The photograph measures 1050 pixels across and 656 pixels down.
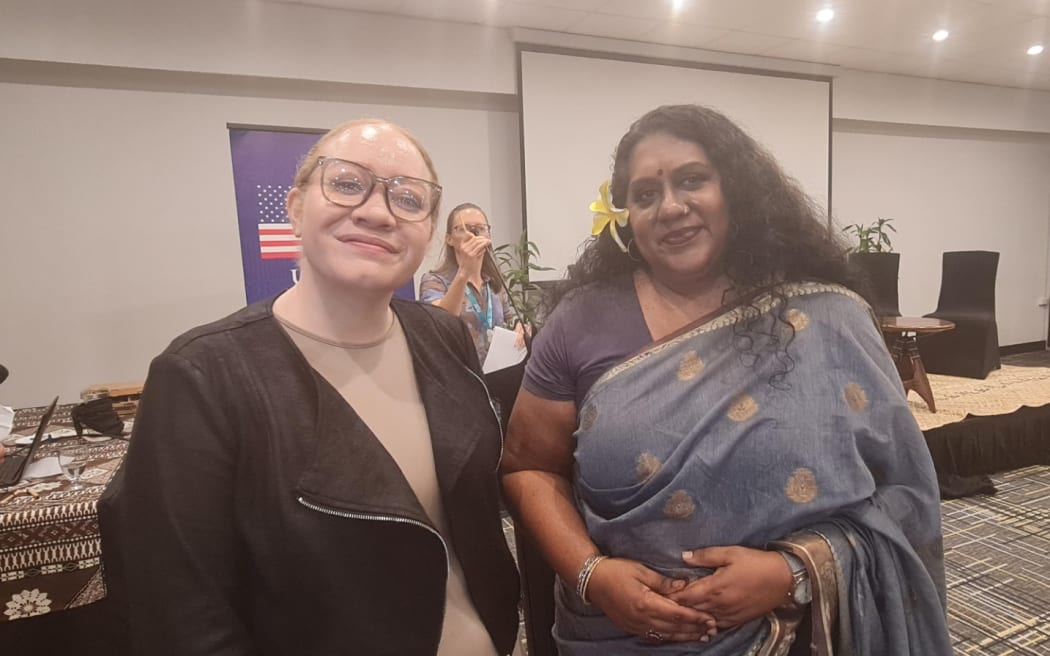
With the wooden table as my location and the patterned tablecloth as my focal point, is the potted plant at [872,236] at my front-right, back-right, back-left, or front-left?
back-right

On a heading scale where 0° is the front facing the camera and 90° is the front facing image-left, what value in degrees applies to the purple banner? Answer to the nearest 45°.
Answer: approximately 0°

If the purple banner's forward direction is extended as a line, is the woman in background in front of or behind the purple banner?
in front

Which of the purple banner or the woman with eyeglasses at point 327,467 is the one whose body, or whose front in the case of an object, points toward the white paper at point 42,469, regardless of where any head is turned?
the purple banner

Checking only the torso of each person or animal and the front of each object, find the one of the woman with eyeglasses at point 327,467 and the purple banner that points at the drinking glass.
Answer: the purple banner

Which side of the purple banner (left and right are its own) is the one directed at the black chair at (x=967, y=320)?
left

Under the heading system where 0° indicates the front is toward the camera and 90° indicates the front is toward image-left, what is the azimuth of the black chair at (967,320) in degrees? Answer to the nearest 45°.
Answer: approximately 45°

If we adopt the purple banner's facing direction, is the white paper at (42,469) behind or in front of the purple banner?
in front

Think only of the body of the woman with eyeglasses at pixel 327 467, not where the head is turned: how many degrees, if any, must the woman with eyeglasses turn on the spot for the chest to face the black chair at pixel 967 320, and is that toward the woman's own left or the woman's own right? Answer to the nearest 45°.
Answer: approximately 90° to the woman's own left
